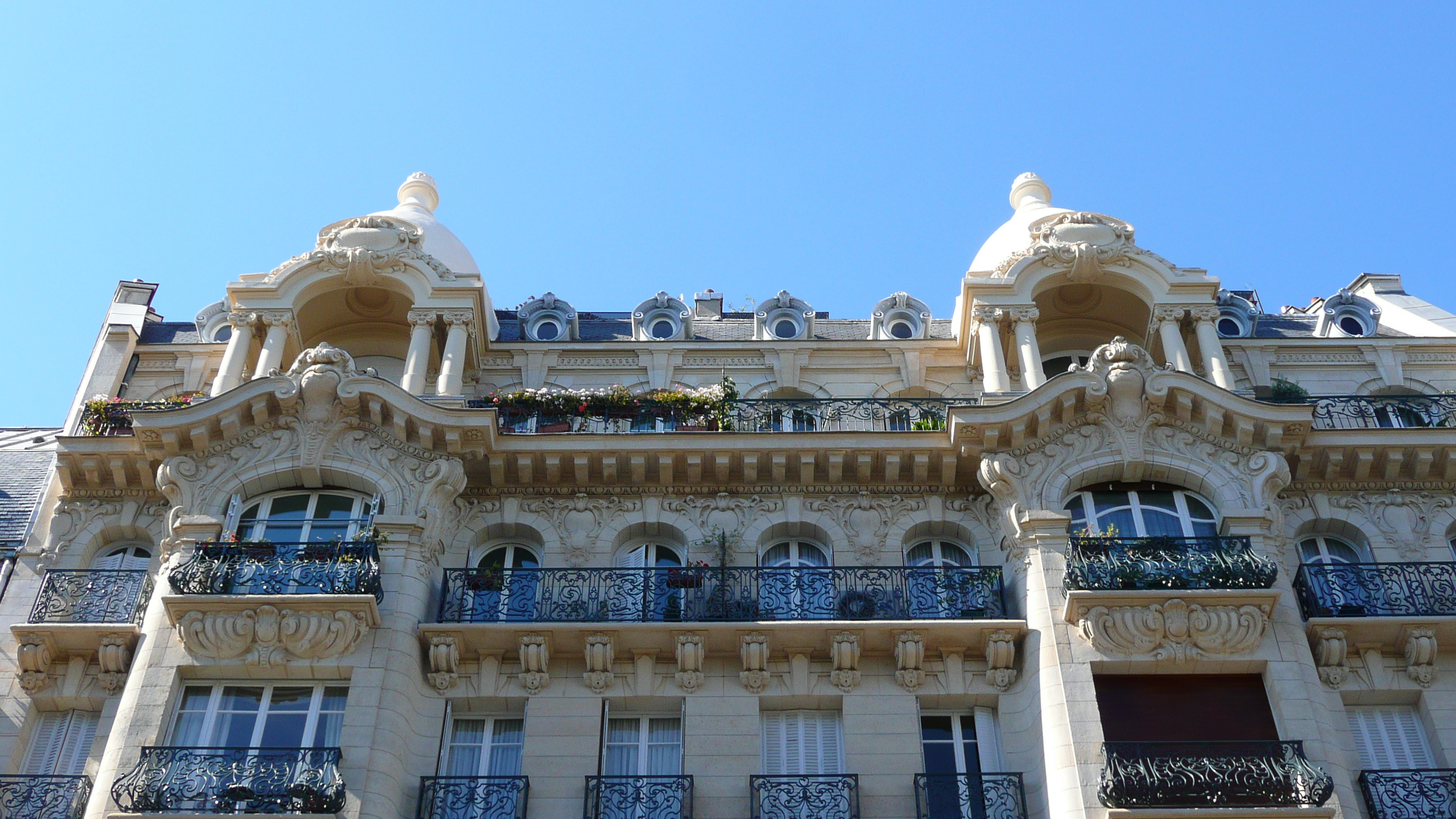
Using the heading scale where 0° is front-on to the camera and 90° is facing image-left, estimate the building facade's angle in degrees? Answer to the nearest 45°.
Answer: approximately 0°
